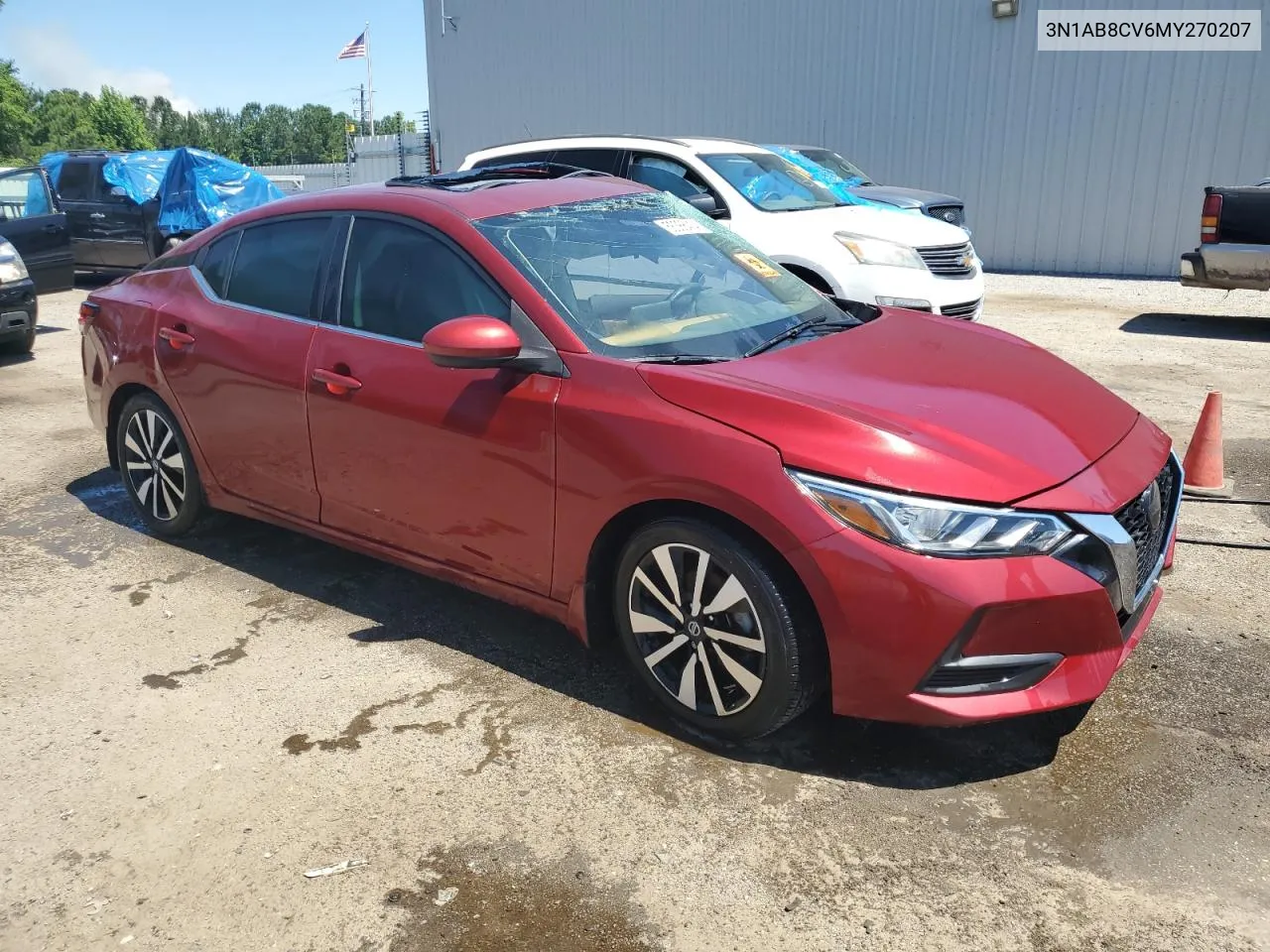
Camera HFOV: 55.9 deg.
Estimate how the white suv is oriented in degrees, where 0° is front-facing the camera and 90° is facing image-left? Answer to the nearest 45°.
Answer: approximately 315°

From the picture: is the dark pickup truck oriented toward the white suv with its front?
no

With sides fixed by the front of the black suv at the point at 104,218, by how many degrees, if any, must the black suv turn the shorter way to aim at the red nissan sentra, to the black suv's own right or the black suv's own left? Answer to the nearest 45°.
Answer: approximately 90° to the black suv's own right

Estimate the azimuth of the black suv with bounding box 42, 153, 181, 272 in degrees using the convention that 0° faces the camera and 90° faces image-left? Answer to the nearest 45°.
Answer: approximately 270°

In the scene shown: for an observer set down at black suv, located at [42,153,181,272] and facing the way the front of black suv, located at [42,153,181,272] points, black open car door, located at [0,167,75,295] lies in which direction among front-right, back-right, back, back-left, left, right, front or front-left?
right

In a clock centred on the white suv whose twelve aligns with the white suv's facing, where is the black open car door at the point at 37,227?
The black open car door is roughly at 5 o'clock from the white suv.

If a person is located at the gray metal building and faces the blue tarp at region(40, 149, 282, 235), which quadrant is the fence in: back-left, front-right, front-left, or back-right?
front-right

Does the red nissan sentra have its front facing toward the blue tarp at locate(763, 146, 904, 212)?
no

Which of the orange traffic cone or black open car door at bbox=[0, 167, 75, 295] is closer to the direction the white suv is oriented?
the orange traffic cone

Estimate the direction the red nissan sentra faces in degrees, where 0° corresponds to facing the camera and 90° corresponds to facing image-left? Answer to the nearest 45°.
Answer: approximately 315°

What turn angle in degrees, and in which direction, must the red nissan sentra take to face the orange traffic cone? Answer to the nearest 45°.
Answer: approximately 90° to its left

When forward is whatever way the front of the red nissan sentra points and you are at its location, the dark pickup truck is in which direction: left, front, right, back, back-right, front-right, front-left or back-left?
left
